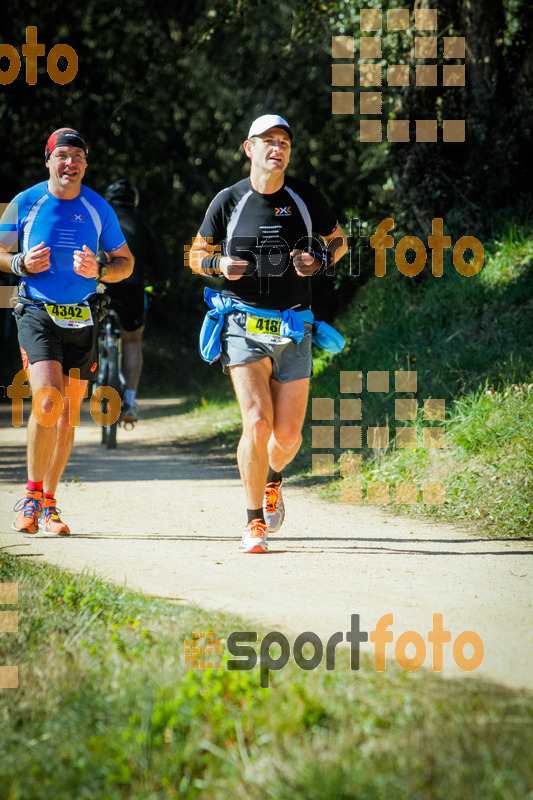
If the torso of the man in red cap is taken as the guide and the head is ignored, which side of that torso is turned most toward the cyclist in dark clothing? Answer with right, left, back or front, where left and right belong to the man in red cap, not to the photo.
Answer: back

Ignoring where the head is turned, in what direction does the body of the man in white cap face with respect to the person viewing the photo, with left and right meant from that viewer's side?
facing the viewer

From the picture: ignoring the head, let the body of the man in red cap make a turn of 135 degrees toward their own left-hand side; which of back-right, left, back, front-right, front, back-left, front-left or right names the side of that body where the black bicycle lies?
front-left

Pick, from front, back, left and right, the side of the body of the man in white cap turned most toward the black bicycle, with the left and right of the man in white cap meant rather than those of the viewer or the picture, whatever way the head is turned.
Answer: back

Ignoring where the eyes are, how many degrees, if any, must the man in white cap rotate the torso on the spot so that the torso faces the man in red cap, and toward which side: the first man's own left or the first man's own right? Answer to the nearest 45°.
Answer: approximately 90° to the first man's own right

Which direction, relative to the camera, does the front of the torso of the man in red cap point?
toward the camera

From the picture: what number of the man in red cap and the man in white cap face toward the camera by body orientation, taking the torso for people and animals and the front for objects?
2
